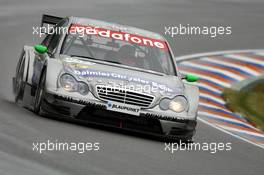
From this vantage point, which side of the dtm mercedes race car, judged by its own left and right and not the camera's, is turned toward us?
front
